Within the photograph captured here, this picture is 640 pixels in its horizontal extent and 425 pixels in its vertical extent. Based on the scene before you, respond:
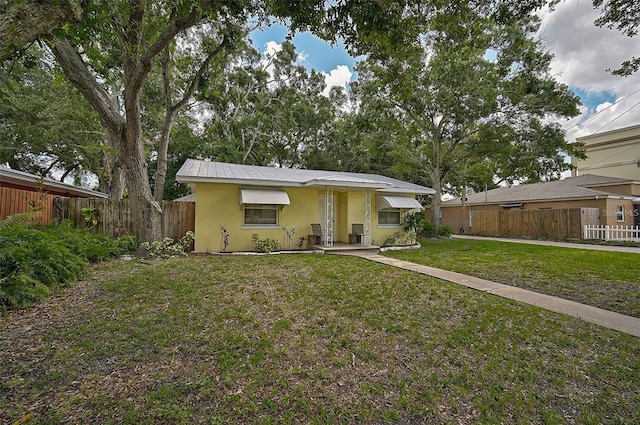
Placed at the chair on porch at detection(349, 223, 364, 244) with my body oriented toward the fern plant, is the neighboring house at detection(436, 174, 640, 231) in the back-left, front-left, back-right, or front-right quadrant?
back-left

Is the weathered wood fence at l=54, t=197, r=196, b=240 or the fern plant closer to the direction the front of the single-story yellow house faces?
the fern plant

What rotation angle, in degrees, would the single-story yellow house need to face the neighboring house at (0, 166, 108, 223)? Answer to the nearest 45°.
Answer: approximately 135° to its right

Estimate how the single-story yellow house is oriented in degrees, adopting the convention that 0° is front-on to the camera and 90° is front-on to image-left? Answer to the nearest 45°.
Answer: approximately 315°

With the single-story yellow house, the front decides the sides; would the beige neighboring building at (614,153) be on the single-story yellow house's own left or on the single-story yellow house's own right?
on the single-story yellow house's own left

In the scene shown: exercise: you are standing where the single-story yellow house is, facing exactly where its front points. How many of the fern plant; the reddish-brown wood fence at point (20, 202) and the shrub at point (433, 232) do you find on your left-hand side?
1

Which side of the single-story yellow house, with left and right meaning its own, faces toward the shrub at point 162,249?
right

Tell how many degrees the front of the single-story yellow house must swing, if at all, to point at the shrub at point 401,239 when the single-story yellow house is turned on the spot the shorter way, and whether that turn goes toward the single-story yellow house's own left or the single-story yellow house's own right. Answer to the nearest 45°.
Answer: approximately 45° to the single-story yellow house's own left

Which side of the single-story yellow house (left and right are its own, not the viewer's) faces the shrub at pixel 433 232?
left

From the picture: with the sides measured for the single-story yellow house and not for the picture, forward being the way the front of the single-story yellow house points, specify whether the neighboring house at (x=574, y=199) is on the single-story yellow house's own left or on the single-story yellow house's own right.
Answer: on the single-story yellow house's own left
